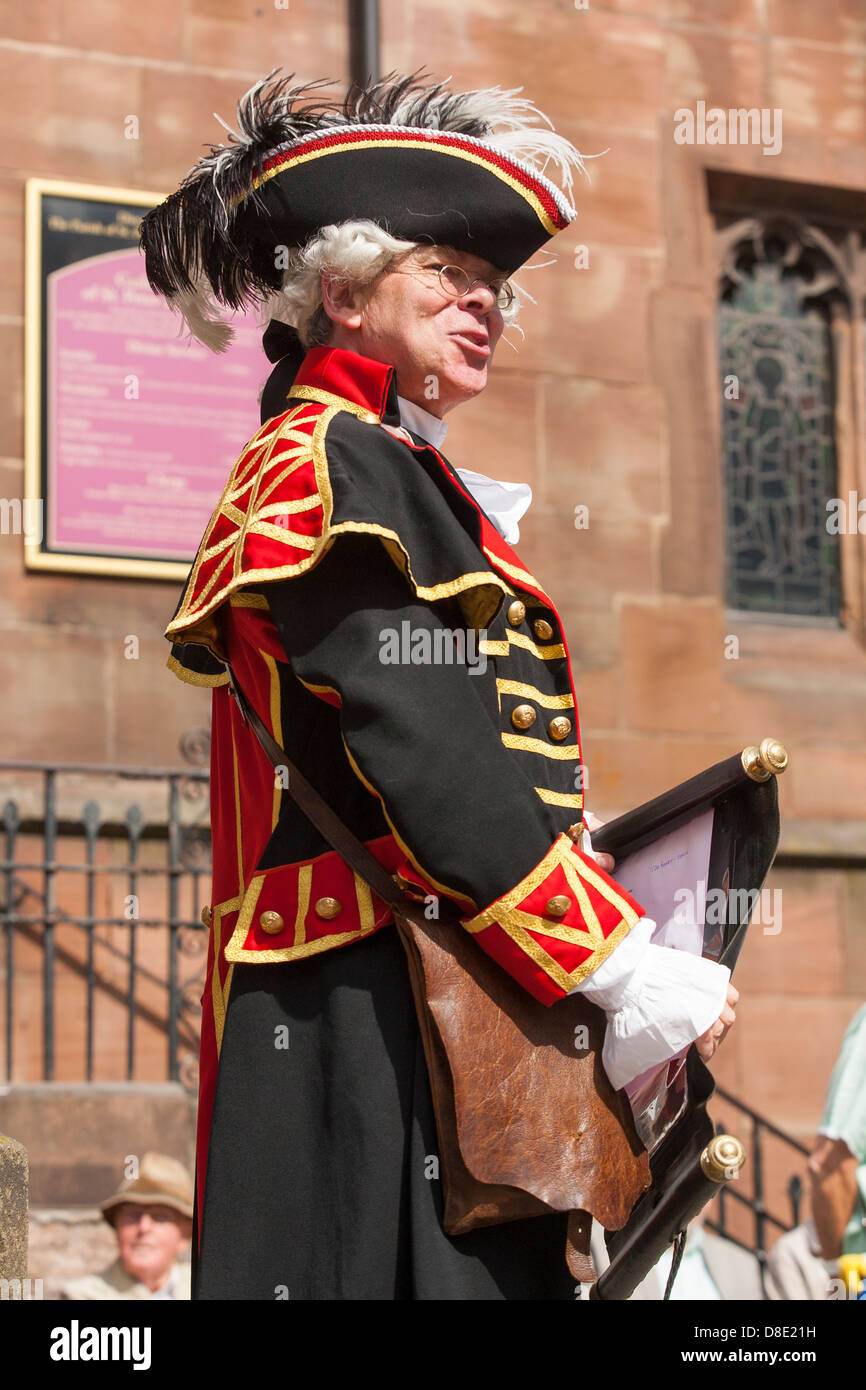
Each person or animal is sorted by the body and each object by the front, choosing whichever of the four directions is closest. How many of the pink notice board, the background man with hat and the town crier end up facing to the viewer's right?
1

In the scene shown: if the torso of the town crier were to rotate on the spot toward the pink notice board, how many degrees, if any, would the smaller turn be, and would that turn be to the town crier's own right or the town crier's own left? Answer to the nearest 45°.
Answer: approximately 90° to the town crier's own left

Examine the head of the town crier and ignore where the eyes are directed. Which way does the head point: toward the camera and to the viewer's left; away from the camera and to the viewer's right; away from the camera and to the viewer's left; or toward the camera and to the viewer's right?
toward the camera and to the viewer's right

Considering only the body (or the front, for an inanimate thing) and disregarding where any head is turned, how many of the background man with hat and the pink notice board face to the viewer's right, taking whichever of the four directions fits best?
0

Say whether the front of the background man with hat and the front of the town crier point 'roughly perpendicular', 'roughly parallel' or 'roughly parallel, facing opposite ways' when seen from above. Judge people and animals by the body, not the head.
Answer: roughly perpendicular

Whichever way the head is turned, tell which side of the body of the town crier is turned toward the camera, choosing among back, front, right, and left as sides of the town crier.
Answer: right

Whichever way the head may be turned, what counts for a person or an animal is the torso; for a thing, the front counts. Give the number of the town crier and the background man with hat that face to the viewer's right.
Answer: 1
